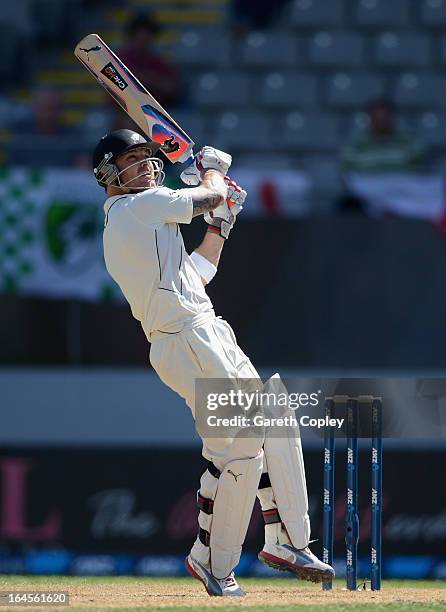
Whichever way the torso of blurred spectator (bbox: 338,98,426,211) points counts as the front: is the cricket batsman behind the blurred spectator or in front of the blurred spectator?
in front

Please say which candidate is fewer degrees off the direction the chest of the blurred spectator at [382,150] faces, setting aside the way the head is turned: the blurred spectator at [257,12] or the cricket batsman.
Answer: the cricket batsman

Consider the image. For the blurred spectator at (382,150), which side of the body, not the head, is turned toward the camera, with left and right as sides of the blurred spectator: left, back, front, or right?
front

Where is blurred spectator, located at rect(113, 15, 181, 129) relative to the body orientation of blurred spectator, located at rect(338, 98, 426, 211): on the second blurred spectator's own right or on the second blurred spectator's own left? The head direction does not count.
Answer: on the second blurred spectator's own right

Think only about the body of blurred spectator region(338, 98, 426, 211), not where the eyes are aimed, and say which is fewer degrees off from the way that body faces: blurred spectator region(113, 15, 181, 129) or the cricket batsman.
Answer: the cricket batsman

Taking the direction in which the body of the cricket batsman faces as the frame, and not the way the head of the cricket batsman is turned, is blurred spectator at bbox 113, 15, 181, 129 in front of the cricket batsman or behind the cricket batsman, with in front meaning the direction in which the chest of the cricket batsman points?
behind

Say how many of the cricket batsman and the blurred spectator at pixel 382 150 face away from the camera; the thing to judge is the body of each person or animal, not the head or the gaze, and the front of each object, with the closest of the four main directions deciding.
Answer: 0
